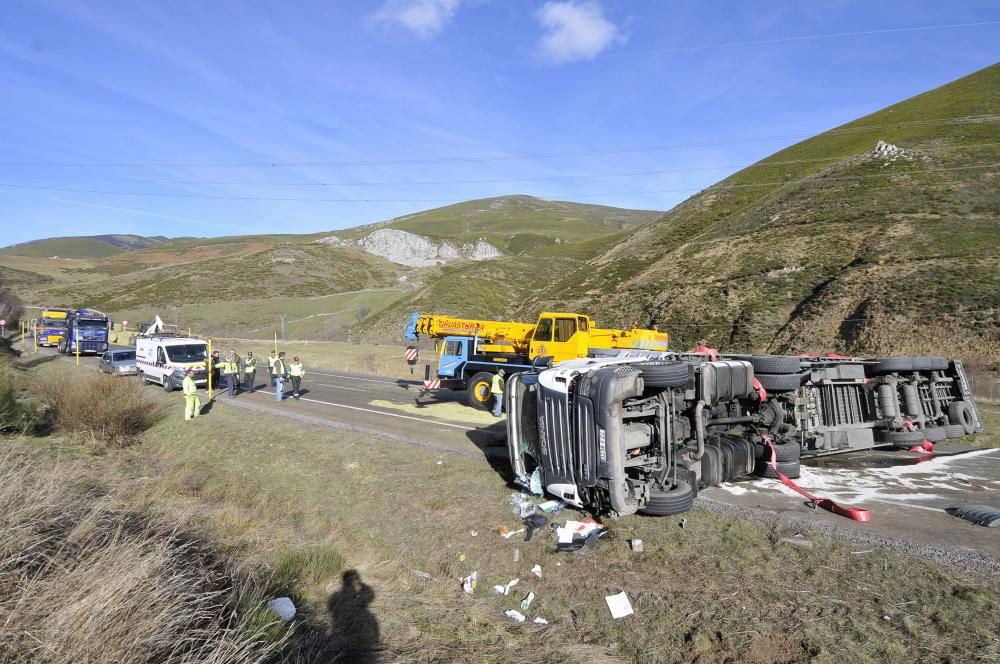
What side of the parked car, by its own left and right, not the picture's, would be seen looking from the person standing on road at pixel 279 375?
front

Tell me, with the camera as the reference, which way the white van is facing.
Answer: facing the viewer and to the right of the viewer

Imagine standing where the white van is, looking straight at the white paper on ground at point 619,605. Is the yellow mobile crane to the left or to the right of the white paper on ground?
left

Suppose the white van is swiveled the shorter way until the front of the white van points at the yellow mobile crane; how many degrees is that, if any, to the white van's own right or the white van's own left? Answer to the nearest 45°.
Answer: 0° — it already faces it

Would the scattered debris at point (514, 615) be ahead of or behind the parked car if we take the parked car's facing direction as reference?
ahead

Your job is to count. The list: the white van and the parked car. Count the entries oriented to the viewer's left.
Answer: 0

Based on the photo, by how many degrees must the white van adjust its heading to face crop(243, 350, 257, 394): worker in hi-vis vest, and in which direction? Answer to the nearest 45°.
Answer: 0° — it already faces them

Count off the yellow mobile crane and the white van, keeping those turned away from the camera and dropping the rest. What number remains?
0

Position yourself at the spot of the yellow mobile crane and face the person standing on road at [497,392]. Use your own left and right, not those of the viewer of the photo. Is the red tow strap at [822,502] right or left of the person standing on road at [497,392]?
left

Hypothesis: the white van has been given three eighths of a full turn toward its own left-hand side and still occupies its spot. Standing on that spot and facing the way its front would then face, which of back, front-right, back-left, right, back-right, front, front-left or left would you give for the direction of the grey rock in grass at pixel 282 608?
back

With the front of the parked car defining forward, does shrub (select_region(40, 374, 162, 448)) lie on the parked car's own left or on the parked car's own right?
on the parked car's own right
